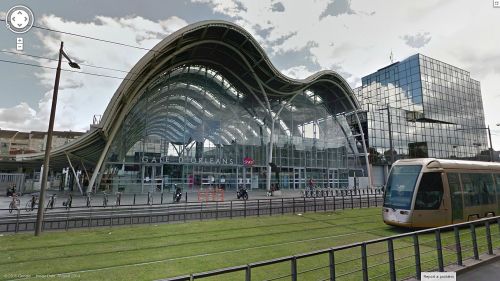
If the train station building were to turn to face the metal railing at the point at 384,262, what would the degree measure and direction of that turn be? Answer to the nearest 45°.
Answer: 0° — it already faces it

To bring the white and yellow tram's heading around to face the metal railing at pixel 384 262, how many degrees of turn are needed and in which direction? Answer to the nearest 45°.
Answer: approximately 45° to its left

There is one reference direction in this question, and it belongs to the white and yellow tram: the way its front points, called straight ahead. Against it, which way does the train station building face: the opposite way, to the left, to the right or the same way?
to the left

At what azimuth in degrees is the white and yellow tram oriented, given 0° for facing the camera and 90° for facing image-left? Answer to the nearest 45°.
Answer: approximately 45°

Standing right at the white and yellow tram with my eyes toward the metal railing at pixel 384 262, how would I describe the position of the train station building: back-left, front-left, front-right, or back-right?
back-right

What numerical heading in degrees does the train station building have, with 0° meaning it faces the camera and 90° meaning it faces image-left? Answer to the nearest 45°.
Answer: approximately 0°

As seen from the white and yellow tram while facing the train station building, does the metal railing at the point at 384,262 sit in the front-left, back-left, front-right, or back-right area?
back-left

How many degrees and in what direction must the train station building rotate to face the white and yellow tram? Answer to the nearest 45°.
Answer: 0° — it already faces it

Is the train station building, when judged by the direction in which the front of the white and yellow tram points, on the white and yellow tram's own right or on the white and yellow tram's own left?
on the white and yellow tram's own right
